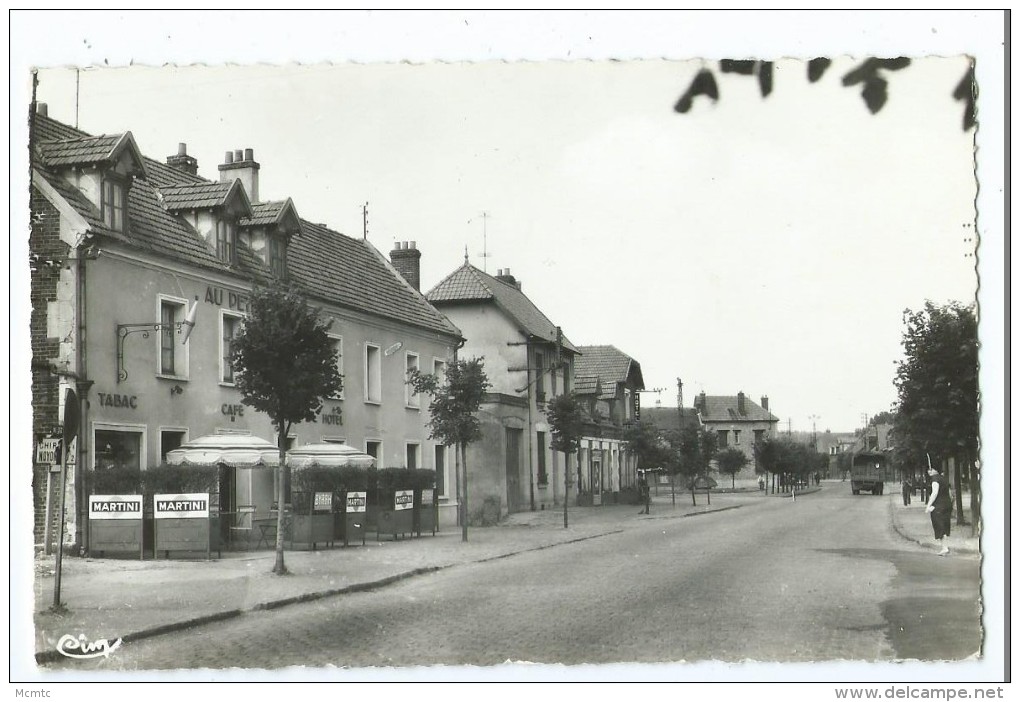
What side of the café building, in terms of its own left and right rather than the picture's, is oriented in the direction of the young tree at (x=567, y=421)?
left

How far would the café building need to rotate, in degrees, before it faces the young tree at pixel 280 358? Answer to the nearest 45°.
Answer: approximately 45° to its right

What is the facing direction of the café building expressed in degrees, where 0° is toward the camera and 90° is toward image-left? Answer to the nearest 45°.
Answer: approximately 315°

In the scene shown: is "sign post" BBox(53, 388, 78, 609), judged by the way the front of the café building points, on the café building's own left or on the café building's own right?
on the café building's own right
